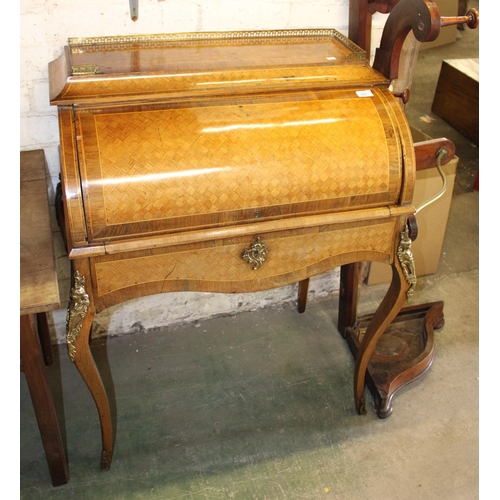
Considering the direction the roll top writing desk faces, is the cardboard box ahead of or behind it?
behind

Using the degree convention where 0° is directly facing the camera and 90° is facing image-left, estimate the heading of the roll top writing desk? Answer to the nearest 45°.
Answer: approximately 0°
